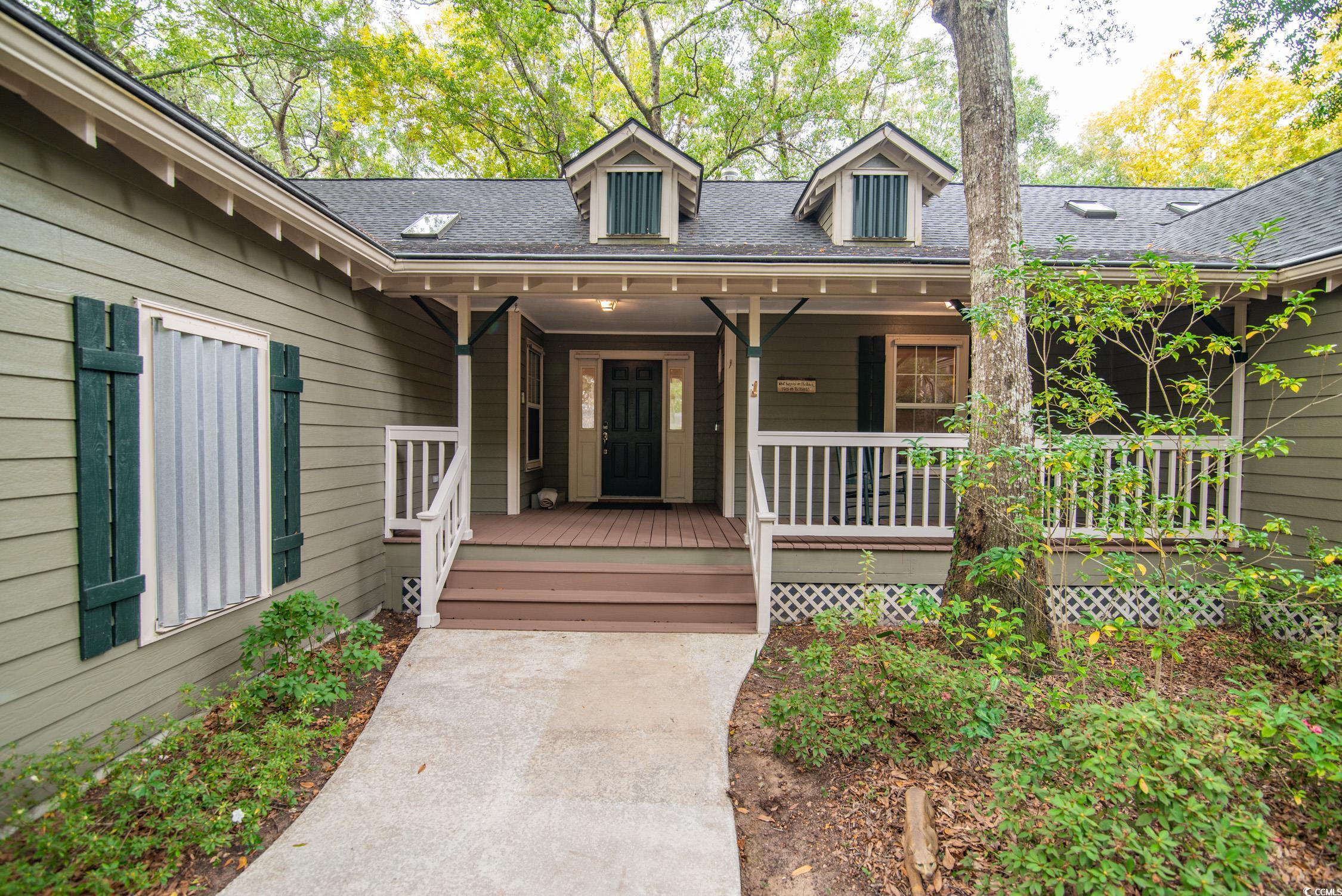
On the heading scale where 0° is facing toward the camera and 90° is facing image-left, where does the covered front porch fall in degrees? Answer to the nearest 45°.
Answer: approximately 0°

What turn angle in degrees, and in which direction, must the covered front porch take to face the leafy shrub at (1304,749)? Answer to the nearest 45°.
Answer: approximately 45° to its left

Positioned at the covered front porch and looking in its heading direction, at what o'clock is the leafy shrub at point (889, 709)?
The leafy shrub is roughly at 11 o'clock from the covered front porch.

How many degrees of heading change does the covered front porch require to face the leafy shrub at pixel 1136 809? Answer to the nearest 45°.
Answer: approximately 45° to its left

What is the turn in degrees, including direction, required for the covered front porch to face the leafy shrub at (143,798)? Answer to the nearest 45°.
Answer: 0° — it already faces it

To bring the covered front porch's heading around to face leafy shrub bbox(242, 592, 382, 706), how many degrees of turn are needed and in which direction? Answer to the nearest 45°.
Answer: approximately 45° to its right

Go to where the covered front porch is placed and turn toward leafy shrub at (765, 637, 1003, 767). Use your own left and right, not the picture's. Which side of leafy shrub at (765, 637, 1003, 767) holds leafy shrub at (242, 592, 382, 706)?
right

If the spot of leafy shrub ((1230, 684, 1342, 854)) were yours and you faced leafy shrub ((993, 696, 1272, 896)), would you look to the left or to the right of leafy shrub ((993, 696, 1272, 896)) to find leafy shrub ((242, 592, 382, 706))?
right
